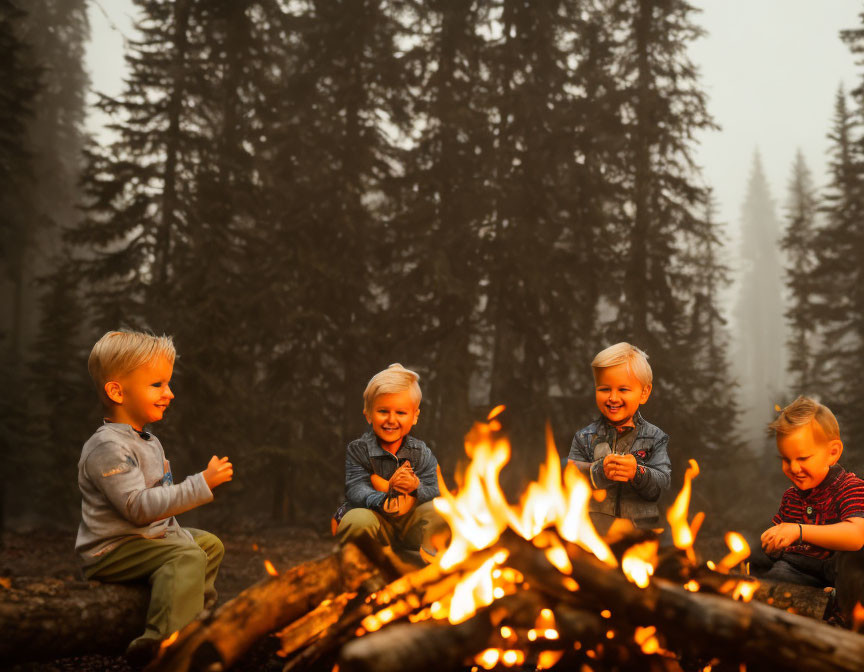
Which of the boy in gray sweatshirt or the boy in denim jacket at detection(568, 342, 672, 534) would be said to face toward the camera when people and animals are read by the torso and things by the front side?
the boy in denim jacket

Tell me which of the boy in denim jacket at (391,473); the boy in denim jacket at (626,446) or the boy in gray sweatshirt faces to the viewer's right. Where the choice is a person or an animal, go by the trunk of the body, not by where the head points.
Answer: the boy in gray sweatshirt

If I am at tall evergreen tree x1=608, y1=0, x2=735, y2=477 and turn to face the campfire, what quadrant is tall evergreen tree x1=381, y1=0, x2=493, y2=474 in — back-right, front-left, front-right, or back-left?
front-right

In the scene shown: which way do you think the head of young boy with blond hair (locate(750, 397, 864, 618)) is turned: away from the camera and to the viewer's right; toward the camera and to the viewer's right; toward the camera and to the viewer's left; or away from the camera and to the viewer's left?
toward the camera and to the viewer's left

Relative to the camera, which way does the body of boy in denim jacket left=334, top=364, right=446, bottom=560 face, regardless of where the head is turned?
toward the camera

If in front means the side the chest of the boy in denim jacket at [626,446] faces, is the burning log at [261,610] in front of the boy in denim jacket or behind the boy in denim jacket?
in front

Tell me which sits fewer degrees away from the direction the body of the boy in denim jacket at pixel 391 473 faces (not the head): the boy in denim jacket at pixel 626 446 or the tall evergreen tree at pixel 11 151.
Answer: the boy in denim jacket

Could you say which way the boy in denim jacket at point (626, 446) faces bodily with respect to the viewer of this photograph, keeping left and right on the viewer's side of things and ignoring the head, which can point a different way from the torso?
facing the viewer

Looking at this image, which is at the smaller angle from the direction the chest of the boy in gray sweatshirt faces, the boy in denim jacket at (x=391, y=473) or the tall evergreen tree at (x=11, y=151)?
the boy in denim jacket

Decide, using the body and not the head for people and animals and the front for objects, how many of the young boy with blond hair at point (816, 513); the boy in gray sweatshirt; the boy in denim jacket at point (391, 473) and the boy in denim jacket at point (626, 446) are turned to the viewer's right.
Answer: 1

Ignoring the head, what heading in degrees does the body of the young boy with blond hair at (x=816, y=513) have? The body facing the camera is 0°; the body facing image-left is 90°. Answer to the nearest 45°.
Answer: approximately 45°

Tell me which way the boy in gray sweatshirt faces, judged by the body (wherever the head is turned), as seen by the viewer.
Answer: to the viewer's right

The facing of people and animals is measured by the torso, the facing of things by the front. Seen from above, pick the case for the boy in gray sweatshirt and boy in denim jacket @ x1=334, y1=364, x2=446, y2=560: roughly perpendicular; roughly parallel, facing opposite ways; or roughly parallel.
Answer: roughly perpendicular

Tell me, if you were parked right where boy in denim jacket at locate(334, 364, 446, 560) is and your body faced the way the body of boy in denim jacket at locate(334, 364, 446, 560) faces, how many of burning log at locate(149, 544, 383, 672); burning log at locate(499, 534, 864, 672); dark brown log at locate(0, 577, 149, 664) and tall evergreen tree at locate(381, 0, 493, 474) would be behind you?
1

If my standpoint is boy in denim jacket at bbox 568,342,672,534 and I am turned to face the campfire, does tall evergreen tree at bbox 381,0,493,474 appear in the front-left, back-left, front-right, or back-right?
back-right

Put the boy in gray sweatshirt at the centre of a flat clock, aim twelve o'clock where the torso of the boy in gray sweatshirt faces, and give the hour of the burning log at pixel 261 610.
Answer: The burning log is roughly at 2 o'clock from the boy in gray sweatshirt.

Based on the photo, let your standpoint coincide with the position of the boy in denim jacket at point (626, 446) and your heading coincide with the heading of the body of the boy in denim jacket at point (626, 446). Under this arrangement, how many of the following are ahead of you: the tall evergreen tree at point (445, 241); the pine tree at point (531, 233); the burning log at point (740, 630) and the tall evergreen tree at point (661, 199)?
1
